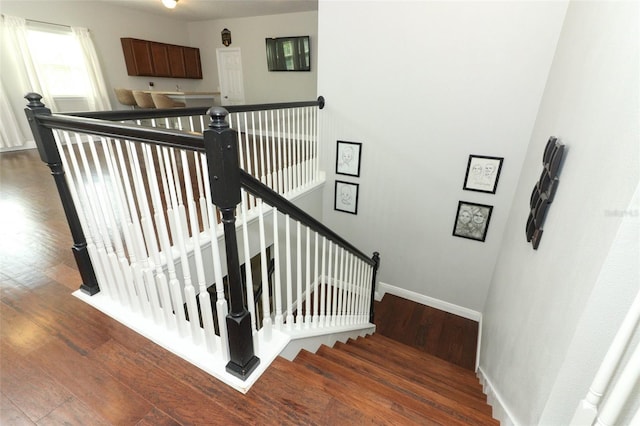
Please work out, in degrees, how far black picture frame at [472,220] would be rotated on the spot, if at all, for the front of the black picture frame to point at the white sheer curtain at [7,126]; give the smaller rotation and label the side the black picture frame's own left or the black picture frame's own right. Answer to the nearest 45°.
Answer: approximately 90° to the black picture frame's own right

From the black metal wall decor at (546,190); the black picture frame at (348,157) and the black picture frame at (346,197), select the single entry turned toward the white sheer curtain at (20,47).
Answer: the black metal wall decor

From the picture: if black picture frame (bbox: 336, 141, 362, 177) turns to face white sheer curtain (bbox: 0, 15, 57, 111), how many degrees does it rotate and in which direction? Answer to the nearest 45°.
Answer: approximately 90° to its right

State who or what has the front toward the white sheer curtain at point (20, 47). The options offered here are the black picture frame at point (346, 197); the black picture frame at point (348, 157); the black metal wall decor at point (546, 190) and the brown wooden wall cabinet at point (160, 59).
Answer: the black metal wall decor

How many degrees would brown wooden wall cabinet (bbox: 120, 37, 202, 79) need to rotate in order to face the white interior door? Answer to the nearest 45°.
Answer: approximately 45° to its left
